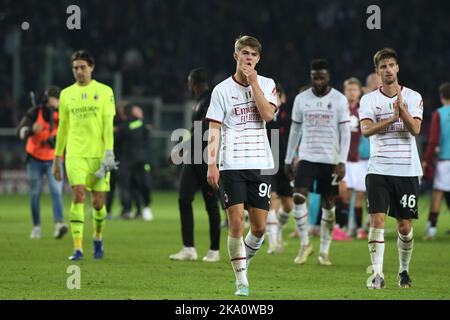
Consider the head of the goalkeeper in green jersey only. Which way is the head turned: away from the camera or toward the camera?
toward the camera

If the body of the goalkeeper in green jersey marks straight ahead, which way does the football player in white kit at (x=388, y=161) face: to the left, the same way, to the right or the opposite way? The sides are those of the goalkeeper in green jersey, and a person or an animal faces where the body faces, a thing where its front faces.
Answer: the same way

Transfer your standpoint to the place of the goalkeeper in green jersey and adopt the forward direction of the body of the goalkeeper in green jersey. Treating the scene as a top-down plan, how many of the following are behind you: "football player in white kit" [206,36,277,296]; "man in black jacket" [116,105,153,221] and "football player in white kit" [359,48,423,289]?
1

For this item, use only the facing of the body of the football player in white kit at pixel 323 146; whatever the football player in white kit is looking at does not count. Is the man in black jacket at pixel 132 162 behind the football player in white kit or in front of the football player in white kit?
behind

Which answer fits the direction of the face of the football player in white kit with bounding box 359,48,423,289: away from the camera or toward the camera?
toward the camera

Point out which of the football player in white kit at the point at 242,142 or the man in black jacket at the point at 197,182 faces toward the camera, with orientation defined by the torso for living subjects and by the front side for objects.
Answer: the football player in white kit

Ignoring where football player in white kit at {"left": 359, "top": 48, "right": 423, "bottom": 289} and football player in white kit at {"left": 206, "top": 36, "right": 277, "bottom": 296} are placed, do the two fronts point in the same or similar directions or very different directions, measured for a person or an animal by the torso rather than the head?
same or similar directions

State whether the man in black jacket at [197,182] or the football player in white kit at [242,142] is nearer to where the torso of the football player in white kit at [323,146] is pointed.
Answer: the football player in white kit

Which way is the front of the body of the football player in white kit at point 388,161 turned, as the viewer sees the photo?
toward the camera

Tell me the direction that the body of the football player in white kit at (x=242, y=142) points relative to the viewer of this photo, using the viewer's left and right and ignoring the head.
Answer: facing the viewer

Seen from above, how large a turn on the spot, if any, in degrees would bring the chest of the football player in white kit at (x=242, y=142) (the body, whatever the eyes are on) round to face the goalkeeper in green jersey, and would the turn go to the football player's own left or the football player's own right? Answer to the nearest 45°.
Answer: approximately 135° to the football player's own right

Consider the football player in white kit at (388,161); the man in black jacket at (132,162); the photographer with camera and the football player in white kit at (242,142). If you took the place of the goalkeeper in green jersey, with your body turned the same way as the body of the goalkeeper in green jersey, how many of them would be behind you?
2

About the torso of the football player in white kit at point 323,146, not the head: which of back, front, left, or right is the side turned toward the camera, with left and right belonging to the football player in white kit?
front

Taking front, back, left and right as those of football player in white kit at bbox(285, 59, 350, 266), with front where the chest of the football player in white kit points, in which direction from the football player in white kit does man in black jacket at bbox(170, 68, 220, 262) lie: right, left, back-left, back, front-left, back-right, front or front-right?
right

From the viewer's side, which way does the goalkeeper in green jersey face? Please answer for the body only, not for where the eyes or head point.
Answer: toward the camera
